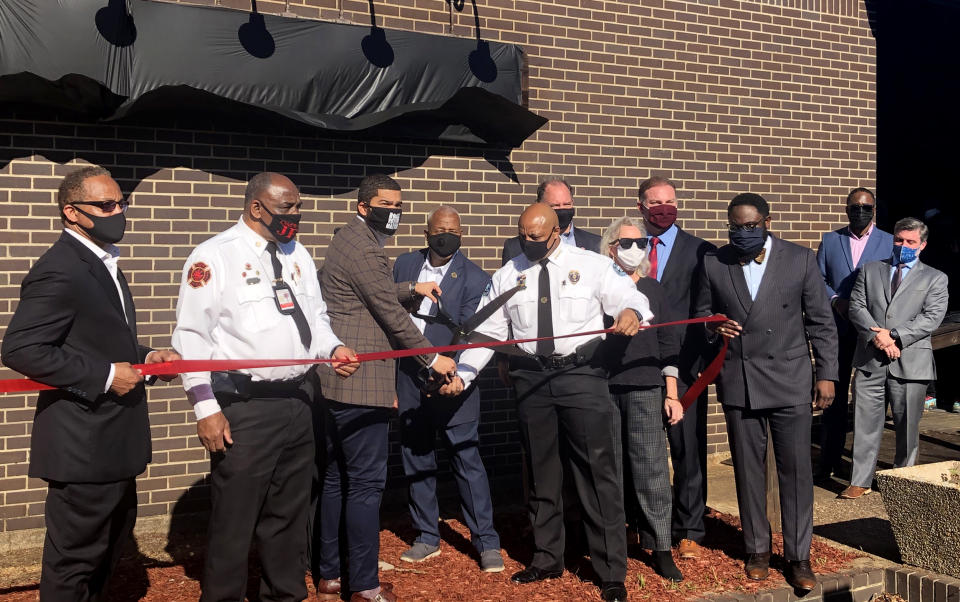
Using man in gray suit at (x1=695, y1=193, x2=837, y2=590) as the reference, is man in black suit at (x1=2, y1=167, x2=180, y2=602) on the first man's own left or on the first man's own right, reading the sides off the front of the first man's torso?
on the first man's own right

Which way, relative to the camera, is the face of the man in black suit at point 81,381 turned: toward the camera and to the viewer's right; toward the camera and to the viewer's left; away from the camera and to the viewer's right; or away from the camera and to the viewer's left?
toward the camera and to the viewer's right

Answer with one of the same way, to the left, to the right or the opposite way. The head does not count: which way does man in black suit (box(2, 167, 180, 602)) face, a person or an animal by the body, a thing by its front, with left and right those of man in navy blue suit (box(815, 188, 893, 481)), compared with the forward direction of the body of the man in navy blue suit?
to the left

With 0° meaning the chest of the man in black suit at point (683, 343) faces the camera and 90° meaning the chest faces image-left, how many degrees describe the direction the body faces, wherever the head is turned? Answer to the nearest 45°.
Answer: approximately 45°
